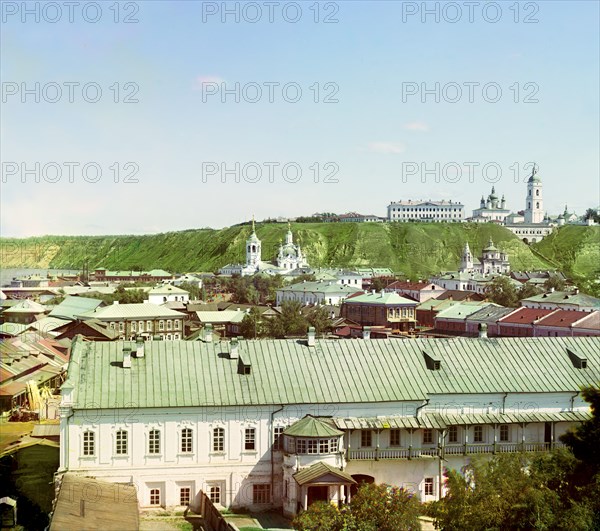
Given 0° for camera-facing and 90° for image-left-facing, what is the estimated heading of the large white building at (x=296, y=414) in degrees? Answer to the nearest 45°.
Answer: approximately 0°

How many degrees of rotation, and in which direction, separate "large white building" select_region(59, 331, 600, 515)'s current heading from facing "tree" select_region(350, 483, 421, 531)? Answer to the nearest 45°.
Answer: approximately 45° to its left
